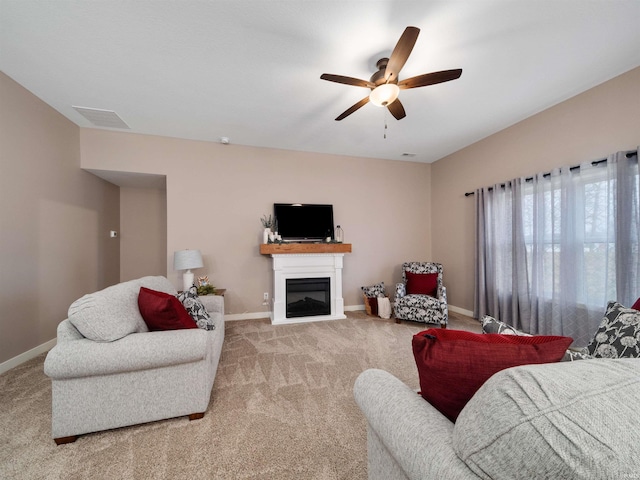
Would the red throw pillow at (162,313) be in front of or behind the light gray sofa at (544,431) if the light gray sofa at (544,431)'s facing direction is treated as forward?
in front

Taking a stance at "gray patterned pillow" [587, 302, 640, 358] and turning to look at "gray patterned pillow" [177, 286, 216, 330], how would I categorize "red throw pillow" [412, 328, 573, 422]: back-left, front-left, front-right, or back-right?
front-left

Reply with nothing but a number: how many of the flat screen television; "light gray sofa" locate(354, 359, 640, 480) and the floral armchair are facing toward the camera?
2

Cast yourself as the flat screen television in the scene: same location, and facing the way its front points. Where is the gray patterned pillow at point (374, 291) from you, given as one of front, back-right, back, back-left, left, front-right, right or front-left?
left

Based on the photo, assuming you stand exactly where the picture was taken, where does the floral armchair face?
facing the viewer

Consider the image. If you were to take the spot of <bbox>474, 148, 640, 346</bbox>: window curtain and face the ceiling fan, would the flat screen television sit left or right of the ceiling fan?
right

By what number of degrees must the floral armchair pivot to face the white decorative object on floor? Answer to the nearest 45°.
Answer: approximately 90° to its right

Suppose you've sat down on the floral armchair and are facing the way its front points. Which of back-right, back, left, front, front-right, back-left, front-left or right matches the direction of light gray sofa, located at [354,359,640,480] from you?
front

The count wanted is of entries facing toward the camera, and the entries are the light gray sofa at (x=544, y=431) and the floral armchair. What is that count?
1
